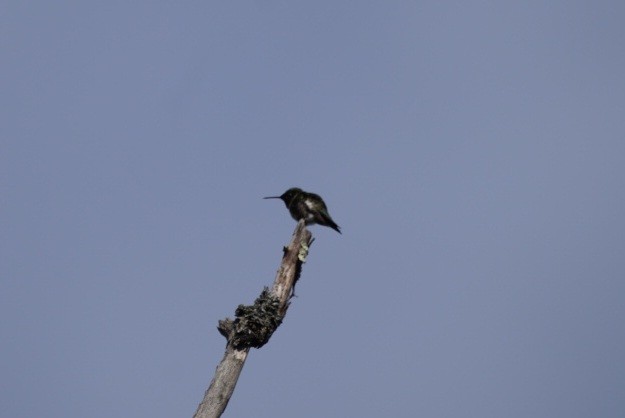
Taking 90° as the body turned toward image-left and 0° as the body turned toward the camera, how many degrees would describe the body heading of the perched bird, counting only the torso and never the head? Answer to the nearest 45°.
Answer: approximately 90°
